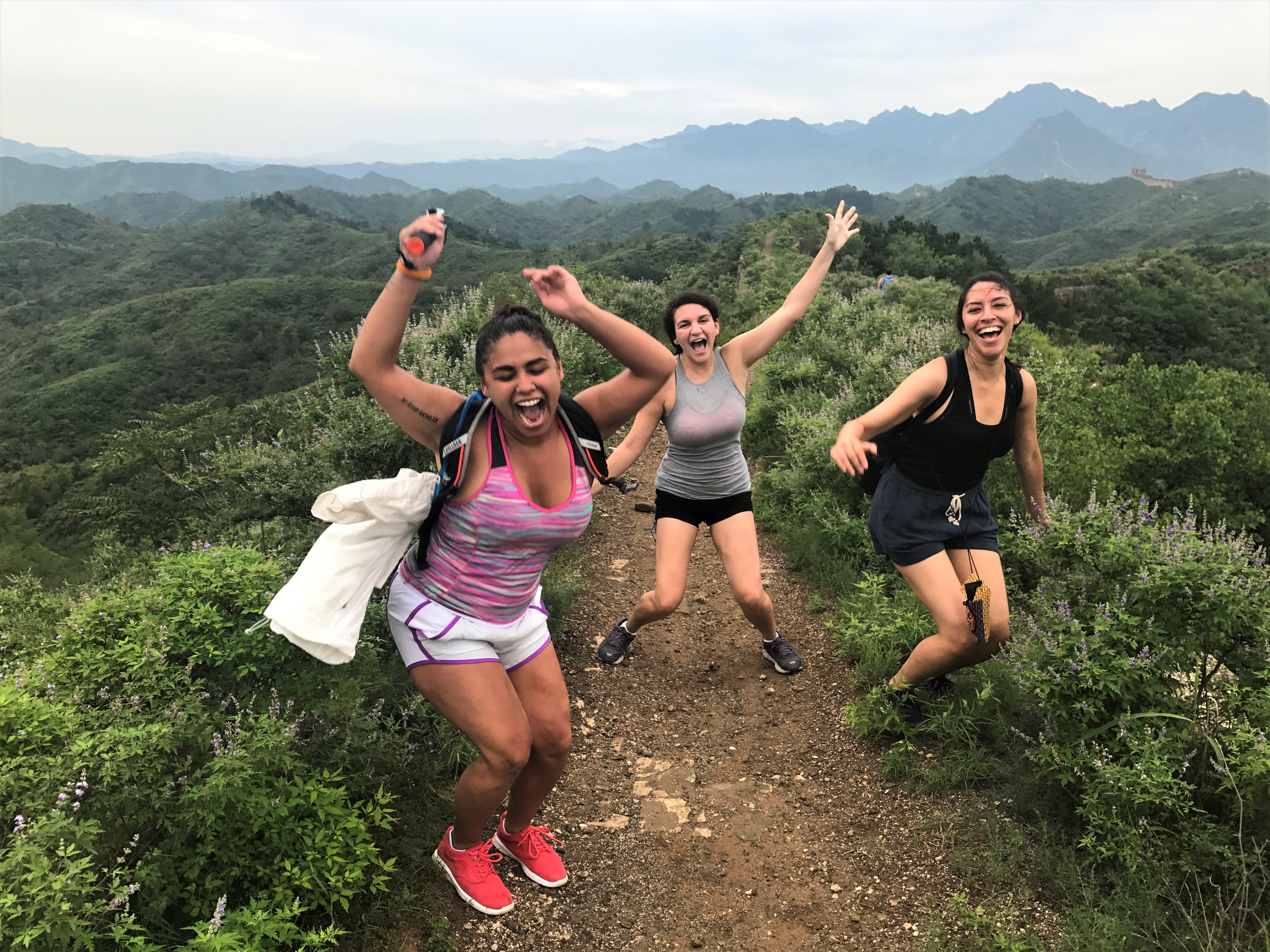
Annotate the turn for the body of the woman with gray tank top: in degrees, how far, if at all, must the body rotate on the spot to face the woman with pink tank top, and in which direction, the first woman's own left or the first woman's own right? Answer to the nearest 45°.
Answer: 0° — they already face them

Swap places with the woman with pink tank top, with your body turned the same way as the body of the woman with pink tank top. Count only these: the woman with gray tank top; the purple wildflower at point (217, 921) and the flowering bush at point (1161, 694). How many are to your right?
1

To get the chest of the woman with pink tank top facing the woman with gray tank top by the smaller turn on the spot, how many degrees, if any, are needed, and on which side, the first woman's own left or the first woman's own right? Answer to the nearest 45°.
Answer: approximately 90° to the first woman's own left

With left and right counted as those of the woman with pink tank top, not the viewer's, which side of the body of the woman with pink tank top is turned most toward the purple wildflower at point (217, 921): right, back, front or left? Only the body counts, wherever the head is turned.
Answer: right

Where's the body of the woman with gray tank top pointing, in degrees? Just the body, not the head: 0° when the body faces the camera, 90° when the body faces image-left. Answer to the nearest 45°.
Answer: approximately 0°

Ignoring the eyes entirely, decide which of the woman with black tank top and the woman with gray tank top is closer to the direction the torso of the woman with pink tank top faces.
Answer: the woman with black tank top

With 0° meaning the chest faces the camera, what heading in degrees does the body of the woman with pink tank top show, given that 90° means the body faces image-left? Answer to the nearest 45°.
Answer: approximately 315°

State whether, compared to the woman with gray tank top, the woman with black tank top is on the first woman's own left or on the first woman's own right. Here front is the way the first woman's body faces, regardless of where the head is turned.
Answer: on the first woman's own left
